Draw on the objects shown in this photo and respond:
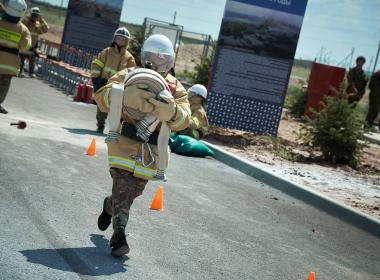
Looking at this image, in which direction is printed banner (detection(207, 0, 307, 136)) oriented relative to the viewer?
toward the camera

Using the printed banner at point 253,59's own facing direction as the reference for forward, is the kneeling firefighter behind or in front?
in front

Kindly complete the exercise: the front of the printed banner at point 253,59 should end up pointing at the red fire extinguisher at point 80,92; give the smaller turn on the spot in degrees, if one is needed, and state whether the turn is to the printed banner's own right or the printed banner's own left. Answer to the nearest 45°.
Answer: approximately 135° to the printed banner's own right

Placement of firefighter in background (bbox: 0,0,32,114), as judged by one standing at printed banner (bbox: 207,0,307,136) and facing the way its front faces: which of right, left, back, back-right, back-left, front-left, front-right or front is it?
front-right

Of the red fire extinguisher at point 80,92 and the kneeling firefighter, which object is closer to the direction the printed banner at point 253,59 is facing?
the kneeling firefighter

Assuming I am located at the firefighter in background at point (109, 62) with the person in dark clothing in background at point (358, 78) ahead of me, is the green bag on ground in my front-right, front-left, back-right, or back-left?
front-right

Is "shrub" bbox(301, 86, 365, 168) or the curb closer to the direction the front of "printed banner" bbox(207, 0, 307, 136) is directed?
the curb

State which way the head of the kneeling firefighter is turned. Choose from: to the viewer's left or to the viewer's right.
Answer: to the viewer's left
